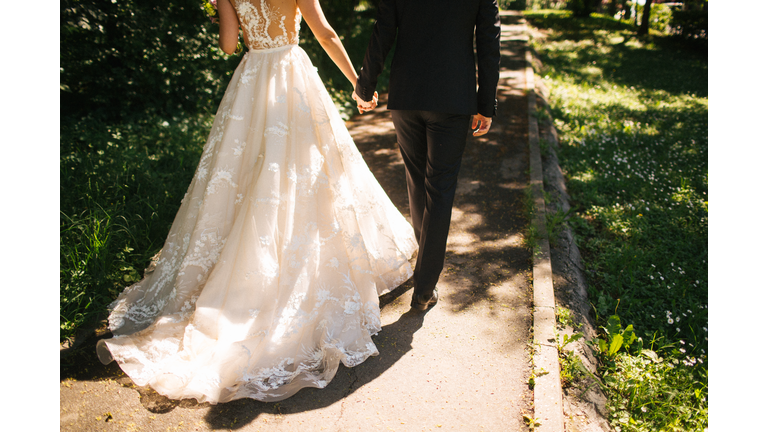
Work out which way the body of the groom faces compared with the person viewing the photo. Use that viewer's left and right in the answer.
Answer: facing away from the viewer

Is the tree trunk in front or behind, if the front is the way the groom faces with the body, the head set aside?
in front
